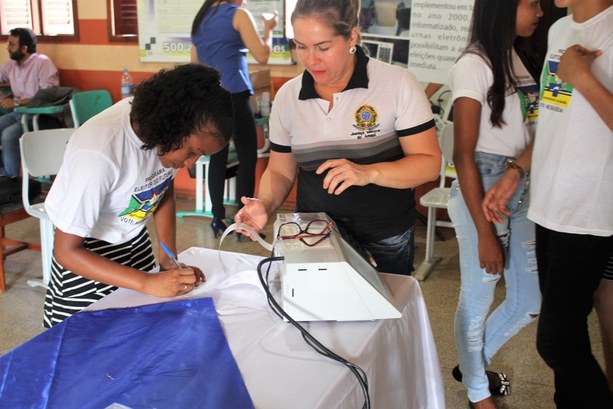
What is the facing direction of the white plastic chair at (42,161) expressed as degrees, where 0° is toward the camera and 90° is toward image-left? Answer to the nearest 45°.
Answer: approximately 315°

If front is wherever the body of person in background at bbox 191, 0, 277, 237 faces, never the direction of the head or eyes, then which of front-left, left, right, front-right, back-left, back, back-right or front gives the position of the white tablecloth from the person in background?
back-right

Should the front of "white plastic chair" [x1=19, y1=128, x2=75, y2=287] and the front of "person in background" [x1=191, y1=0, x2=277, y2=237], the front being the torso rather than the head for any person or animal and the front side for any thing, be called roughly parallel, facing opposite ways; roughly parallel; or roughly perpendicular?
roughly perpendicular

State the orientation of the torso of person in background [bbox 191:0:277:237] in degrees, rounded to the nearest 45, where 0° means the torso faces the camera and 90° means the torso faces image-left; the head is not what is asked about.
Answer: approximately 225°

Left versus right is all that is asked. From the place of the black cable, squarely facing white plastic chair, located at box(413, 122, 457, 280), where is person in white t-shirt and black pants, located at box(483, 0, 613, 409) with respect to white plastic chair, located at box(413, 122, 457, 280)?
right

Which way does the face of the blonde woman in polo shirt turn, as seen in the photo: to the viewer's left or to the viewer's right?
to the viewer's left
